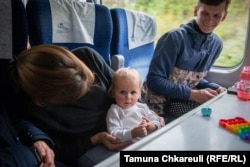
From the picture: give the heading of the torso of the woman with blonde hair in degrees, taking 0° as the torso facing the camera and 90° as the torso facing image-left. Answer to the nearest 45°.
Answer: approximately 315°
